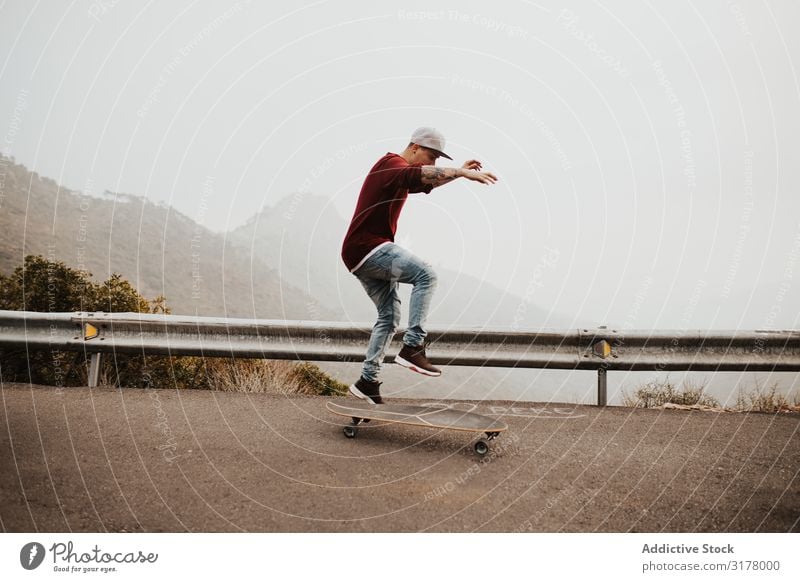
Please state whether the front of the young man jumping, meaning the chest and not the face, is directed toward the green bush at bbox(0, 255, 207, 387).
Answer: no

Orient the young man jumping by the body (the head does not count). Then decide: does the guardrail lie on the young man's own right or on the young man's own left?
on the young man's own left

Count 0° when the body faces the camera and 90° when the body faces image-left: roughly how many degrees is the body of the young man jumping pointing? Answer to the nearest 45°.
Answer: approximately 270°

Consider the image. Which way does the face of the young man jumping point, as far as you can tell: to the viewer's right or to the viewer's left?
to the viewer's right
